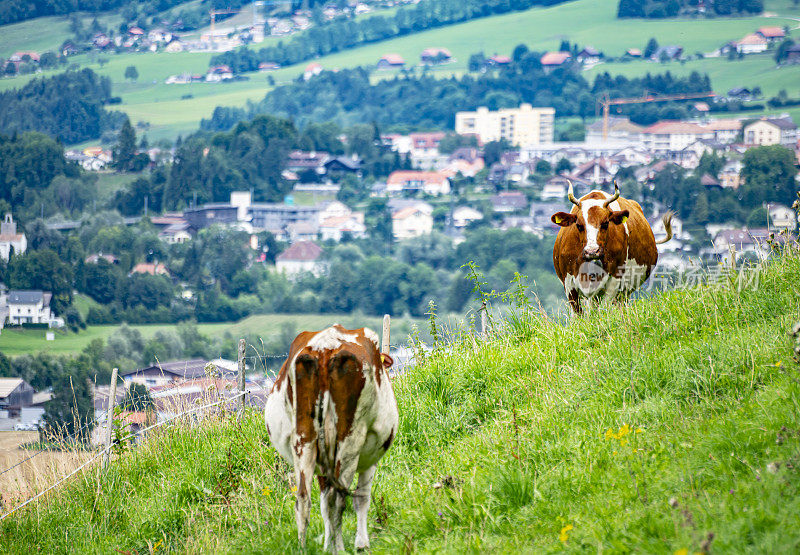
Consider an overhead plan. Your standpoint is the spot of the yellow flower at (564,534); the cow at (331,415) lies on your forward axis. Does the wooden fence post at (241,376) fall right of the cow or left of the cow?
right

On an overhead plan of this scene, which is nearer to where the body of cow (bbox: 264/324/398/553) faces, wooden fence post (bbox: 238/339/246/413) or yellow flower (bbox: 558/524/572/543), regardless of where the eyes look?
the wooden fence post

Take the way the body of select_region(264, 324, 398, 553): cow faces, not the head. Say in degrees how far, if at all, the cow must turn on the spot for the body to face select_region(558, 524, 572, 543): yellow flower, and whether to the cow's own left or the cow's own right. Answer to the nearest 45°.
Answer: approximately 135° to the cow's own right

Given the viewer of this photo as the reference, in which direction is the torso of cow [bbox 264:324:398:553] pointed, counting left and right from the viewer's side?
facing away from the viewer

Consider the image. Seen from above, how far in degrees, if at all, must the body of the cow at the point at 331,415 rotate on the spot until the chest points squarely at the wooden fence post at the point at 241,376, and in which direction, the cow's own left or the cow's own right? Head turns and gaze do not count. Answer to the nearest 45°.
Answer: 0° — it already faces it

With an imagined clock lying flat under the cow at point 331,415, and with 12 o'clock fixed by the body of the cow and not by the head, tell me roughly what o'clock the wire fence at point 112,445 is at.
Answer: The wire fence is roughly at 11 o'clock from the cow.

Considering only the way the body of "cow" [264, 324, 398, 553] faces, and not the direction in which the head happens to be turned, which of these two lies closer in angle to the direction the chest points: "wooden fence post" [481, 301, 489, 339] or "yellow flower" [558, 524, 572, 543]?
the wooden fence post
